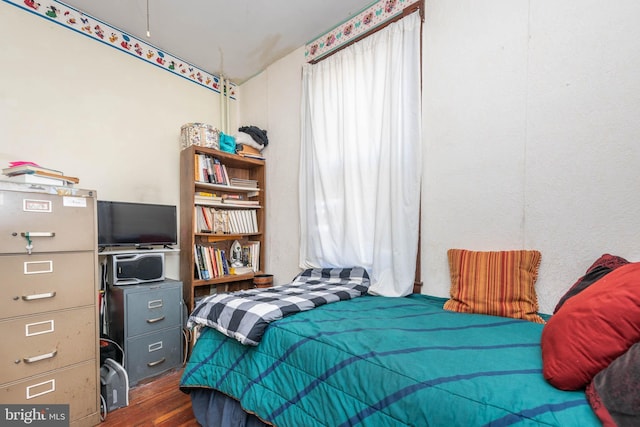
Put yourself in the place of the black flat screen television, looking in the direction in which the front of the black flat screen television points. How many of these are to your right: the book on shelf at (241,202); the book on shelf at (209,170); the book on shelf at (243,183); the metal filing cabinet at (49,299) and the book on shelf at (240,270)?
1

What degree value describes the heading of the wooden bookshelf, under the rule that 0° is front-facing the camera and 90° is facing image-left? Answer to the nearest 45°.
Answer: approximately 315°

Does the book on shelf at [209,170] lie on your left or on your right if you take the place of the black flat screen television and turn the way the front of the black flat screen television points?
on your left

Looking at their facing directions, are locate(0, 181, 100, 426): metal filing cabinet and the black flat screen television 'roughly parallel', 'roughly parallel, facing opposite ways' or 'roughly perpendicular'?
roughly parallel

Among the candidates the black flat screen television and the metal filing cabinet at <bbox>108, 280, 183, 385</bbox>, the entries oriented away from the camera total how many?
0

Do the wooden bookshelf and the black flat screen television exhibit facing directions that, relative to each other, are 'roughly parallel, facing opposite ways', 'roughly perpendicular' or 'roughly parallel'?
roughly parallel

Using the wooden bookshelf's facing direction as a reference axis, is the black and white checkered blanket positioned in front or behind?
in front

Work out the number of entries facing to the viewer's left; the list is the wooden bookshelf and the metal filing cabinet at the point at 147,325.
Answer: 0

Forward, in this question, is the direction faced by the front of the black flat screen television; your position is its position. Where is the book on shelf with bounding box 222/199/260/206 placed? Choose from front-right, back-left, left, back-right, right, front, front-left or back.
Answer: front-left

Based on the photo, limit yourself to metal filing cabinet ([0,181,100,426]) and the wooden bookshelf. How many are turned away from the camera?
0

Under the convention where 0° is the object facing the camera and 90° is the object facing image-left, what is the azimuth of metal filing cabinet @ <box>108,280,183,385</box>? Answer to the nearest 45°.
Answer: approximately 315°

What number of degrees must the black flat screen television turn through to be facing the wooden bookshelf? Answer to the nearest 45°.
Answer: approximately 45° to its left

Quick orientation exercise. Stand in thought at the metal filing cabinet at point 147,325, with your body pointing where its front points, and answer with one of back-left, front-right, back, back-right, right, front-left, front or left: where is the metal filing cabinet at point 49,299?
right

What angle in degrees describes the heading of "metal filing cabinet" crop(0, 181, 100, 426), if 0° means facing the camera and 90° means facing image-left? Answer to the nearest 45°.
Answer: approximately 315°

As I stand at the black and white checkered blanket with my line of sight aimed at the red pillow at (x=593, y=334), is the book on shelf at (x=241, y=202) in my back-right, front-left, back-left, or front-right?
back-left

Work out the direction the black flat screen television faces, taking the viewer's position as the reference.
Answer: facing the viewer and to the right of the viewer

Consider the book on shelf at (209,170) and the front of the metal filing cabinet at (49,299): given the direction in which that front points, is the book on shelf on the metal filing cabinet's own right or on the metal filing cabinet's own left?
on the metal filing cabinet's own left
